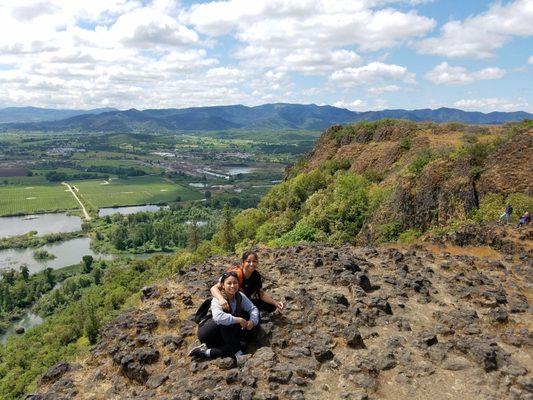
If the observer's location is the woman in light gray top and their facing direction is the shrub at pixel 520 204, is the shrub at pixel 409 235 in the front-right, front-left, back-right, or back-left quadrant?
front-left

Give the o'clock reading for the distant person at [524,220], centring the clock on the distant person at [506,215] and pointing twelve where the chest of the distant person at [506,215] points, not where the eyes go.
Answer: the distant person at [524,220] is roughly at 8 o'clock from the distant person at [506,215].

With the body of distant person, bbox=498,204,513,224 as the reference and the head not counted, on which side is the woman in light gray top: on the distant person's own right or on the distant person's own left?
on the distant person's own left

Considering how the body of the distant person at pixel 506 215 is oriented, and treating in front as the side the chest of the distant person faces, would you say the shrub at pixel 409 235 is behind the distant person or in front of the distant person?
in front

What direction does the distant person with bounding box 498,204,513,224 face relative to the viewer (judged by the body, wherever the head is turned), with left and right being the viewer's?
facing to the left of the viewer

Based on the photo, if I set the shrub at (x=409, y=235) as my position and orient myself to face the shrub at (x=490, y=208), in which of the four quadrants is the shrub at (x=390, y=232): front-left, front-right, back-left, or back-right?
back-left

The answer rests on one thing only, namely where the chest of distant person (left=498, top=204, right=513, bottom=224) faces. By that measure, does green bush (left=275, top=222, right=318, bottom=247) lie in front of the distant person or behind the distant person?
in front

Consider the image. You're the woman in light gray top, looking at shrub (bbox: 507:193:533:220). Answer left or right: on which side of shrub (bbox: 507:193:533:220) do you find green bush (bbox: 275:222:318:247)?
left

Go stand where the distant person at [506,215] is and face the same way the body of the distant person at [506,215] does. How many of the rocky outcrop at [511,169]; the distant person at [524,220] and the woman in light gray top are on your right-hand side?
1
